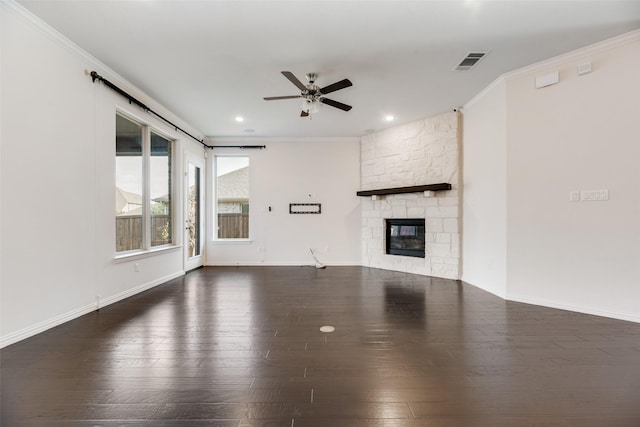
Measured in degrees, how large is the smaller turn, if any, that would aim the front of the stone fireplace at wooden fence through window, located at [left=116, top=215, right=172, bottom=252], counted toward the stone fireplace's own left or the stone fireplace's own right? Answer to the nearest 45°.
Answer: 0° — it already faces it

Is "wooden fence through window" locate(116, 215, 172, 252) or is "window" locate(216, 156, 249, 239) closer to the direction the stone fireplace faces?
the wooden fence through window

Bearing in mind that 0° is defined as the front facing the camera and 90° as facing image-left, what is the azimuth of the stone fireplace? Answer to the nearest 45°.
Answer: approximately 45°

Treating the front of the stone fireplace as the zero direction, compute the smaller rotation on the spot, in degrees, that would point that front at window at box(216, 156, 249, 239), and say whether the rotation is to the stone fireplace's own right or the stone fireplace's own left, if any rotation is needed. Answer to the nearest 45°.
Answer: approximately 45° to the stone fireplace's own right
